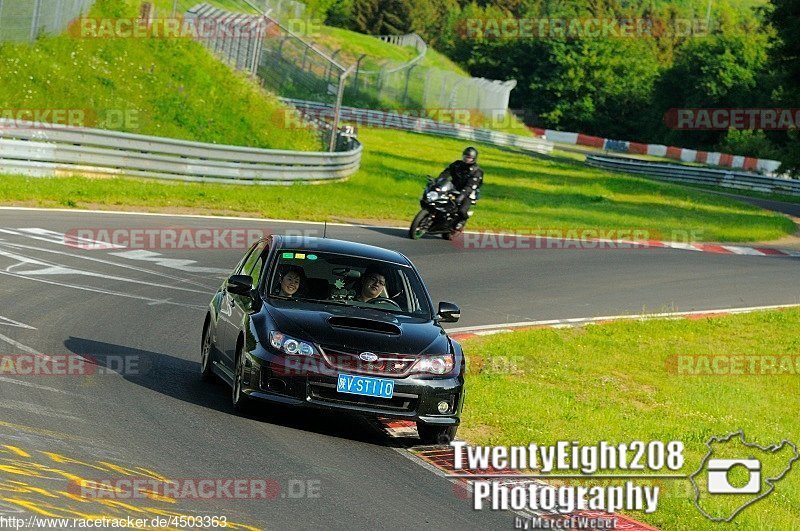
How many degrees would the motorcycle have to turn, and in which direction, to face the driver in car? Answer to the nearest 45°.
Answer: approximately 45° to its left

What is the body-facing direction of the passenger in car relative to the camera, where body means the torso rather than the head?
toward the camera

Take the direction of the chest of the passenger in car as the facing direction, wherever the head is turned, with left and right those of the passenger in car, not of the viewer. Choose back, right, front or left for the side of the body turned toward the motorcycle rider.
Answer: back

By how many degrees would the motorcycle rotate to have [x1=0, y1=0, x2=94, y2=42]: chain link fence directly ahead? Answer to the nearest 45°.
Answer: approximately 90° to its right

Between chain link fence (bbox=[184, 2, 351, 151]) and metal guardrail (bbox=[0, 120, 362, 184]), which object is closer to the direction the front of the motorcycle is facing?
the metal guardrail

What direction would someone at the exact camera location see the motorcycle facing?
facing the viewer and to the left of the viewer

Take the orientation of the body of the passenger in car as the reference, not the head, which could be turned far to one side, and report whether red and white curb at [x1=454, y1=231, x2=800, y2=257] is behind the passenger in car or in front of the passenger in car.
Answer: behind

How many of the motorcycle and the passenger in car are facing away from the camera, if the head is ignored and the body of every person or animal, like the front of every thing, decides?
0

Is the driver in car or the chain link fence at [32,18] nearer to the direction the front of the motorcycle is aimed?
the driver in car
